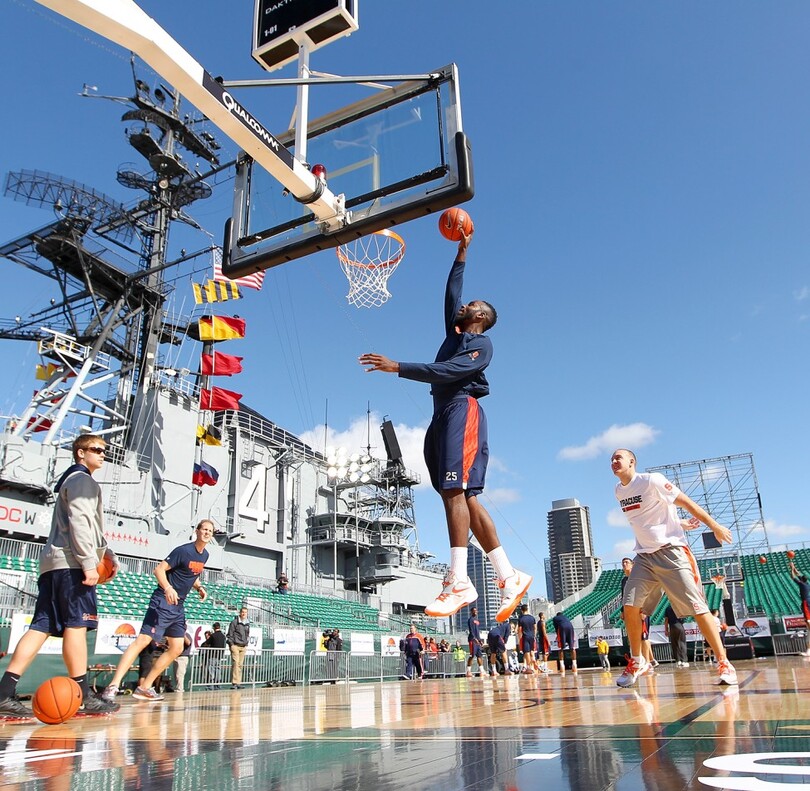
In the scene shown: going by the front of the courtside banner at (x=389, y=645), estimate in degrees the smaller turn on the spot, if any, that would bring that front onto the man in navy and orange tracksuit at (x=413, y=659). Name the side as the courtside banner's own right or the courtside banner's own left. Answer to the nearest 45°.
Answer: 0° — it already faces them

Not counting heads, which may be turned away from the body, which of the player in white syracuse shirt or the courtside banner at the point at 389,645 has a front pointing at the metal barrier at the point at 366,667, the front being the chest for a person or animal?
the courtside banner

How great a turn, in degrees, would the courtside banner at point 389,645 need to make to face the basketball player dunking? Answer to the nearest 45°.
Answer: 0° — it already faces them

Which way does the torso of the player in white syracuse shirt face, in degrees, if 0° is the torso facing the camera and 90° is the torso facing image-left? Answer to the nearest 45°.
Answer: approximately 45°

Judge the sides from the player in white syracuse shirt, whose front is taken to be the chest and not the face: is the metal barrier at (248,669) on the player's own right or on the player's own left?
on the player's own right

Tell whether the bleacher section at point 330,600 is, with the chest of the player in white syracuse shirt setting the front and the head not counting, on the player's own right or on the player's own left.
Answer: on the player's own right

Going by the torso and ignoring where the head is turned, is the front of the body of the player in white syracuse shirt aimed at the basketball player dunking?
yes

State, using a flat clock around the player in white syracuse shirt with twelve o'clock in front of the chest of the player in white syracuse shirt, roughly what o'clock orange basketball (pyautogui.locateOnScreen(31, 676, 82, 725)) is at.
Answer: The orange basketball is roughly at 12 o'clock from the player in white syracuse shirt.
